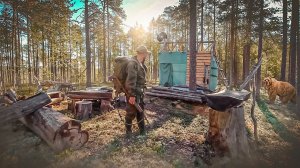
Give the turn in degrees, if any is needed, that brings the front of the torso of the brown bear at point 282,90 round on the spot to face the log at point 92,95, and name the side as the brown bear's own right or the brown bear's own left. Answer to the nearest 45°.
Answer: approximately 45° to the brown bear's own left

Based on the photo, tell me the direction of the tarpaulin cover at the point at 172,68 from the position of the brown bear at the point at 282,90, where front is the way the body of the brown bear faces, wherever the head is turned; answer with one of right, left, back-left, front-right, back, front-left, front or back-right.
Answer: front

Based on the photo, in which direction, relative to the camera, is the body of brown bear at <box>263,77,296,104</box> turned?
to the viewer's left

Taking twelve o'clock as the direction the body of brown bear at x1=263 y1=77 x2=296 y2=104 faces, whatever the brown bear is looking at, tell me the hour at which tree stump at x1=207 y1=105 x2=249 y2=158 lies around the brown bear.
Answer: The tree stump is roughly at 9 o'clock from the brown bear.
